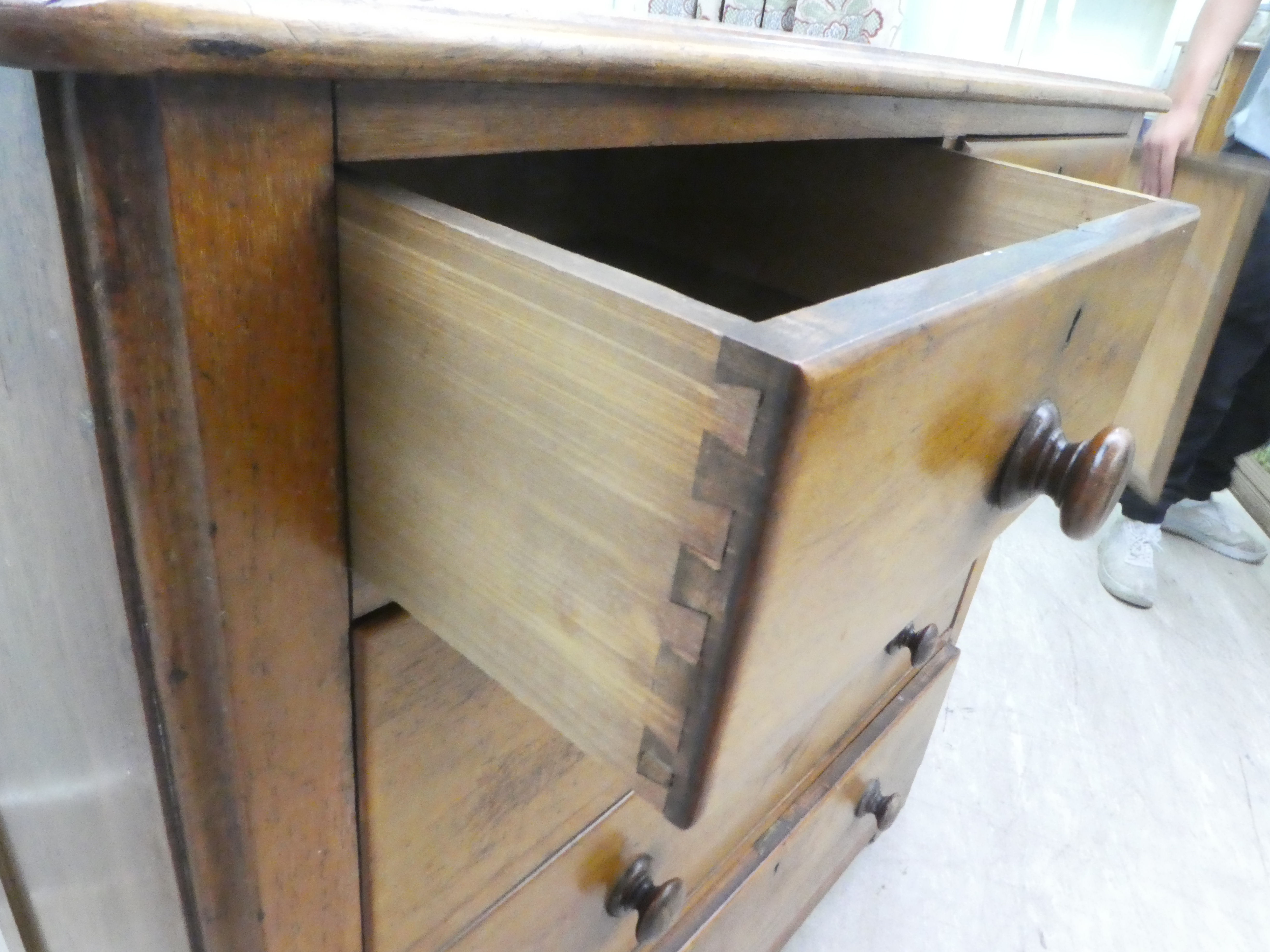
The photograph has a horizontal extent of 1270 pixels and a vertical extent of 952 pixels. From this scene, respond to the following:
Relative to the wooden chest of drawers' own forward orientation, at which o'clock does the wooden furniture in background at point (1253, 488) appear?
The wooden furniture in background is roughly at 9 o'clock from the wooden chest of drawers.

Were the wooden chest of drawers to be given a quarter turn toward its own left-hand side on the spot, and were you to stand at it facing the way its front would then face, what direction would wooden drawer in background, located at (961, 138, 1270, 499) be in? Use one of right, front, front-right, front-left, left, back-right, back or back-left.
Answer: front

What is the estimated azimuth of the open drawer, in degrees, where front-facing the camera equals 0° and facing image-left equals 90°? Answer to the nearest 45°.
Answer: approximately 315°

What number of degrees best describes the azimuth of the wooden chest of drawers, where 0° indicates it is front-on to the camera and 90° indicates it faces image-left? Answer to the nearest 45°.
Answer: approximately 315°

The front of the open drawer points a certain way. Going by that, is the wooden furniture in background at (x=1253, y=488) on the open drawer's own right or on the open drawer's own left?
on the open drawer's own left

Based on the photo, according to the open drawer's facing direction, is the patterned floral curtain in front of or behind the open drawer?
behind
